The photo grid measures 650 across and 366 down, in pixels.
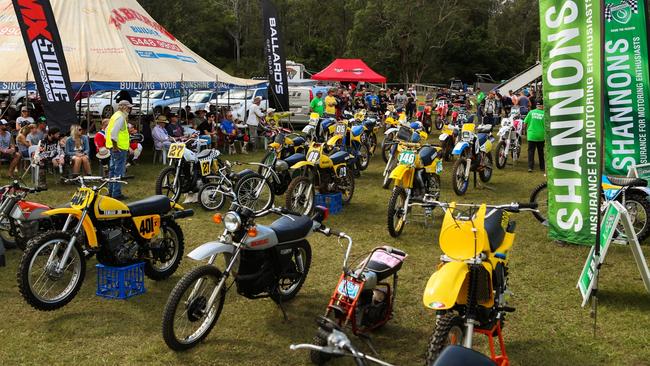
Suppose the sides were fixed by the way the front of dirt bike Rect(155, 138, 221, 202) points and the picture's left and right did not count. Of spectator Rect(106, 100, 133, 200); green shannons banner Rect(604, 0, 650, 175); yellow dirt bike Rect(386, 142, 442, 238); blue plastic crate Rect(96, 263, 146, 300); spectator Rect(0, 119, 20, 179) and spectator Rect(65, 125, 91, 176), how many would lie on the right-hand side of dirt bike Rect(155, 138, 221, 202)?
3

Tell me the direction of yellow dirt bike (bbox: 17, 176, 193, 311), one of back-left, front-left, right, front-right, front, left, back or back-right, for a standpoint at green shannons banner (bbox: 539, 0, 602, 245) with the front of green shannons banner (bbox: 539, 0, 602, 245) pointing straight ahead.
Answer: front-right

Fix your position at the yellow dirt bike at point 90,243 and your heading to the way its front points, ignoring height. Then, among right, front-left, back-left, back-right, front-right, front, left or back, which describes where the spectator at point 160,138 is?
back-right

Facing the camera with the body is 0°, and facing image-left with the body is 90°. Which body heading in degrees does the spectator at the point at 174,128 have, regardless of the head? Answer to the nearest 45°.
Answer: approximately 0°

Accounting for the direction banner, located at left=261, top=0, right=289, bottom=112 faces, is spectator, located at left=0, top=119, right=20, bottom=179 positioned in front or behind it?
in front

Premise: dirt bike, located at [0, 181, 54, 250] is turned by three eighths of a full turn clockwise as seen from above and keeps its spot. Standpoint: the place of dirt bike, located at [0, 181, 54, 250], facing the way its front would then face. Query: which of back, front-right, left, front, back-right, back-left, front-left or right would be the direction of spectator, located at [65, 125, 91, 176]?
front

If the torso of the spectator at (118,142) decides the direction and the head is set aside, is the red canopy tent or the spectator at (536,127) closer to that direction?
the spectator

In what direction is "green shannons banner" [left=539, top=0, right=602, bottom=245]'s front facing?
toward the camera

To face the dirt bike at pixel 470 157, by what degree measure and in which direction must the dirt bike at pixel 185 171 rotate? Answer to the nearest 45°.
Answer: approximately 135° to its left
